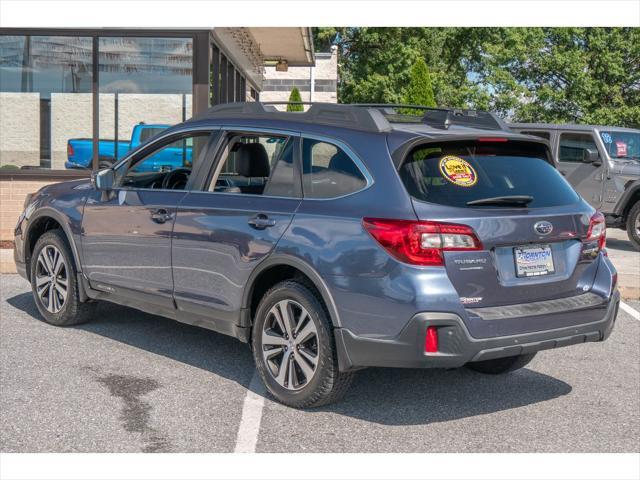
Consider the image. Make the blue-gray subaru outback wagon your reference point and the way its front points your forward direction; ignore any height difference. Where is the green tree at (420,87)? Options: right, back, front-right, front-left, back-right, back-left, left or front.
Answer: front-right

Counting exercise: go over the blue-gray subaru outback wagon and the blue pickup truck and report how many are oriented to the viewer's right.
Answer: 1

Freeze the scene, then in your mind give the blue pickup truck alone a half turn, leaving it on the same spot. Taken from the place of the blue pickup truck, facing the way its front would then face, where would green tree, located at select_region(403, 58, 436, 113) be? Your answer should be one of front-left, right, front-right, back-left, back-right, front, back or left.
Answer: back-right

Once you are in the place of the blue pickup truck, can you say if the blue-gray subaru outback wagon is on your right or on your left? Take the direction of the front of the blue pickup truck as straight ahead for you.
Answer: on your right

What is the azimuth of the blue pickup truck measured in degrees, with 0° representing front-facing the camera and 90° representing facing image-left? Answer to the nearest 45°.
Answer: approximately 270°

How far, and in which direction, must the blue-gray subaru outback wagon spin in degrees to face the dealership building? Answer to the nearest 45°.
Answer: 0° — it already faces it

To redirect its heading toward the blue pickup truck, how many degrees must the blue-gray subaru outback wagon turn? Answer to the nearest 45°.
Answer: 0° — it already faces it

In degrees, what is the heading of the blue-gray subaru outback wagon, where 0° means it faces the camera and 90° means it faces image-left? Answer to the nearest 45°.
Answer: approximately 135°

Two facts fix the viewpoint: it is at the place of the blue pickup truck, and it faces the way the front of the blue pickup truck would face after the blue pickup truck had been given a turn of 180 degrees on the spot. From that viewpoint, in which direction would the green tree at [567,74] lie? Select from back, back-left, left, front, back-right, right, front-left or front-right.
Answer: back-right
